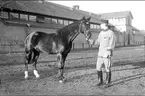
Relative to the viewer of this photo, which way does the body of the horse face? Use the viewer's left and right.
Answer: facing to the right of the viewer

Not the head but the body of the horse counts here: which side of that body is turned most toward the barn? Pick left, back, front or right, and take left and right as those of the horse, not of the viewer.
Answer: left
